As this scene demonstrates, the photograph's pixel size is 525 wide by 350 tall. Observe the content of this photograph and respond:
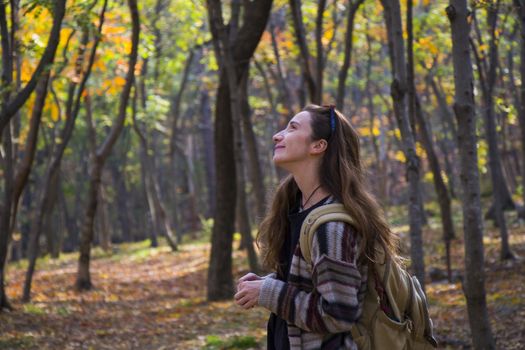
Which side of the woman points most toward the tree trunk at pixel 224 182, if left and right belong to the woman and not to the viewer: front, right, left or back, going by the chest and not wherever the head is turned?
right

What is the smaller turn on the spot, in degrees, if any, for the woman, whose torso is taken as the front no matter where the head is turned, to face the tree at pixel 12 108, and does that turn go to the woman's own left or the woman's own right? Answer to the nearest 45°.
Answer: approximately 45° to the woman's own right

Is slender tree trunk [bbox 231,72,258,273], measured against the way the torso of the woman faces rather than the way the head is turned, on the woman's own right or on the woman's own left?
on the woman's own right

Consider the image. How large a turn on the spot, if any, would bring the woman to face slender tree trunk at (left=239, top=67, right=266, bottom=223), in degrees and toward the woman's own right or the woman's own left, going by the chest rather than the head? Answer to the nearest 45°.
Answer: approximately 90° to the woman's own right

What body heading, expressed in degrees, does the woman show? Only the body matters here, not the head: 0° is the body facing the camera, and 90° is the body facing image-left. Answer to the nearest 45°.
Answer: approximately 90°

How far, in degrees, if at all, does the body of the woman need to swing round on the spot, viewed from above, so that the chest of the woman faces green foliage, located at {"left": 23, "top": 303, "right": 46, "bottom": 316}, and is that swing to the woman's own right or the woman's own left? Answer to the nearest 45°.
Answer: approximately 45° to the woman's own right

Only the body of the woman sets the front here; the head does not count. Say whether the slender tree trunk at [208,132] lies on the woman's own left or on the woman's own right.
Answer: on the woman's own right
